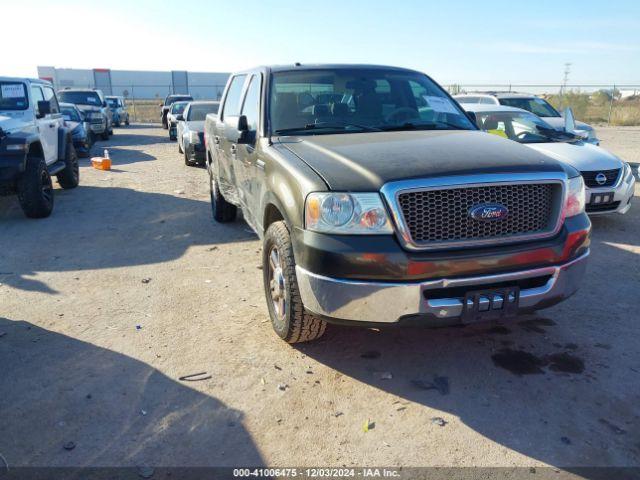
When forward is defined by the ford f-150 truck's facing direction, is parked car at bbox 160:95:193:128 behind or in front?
behind

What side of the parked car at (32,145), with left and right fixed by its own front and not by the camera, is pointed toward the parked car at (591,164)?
left

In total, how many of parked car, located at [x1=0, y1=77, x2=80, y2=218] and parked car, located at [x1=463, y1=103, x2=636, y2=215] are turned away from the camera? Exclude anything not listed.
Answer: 0

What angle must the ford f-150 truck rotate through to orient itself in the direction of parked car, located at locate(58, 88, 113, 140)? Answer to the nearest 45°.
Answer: approximately 180°

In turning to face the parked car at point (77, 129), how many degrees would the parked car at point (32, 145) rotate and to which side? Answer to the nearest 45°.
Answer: approximately 135° to its right

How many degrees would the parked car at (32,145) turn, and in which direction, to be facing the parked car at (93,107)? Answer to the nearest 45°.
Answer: approximately 135° to its right

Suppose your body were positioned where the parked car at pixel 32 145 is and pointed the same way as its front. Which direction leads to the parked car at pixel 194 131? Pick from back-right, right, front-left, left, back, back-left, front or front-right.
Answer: back

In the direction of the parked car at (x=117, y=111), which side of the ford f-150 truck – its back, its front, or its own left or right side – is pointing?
back

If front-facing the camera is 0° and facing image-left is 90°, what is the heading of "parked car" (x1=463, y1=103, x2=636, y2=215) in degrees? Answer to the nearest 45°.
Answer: approximately 315°

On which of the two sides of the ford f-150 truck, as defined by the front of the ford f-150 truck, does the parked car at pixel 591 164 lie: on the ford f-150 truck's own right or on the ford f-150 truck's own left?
on the ford f-150 truck's own left

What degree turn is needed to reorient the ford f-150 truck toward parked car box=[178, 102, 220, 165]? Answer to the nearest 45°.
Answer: approximately 180°

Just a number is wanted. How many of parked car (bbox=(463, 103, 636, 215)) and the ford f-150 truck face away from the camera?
0

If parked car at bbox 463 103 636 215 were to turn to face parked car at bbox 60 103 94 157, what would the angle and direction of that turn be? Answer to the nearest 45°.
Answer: approximately 135° to its right

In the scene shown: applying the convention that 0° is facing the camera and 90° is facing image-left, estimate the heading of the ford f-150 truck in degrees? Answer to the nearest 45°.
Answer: approximately 315°

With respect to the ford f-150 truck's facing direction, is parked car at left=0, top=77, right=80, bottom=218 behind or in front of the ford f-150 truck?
behind
